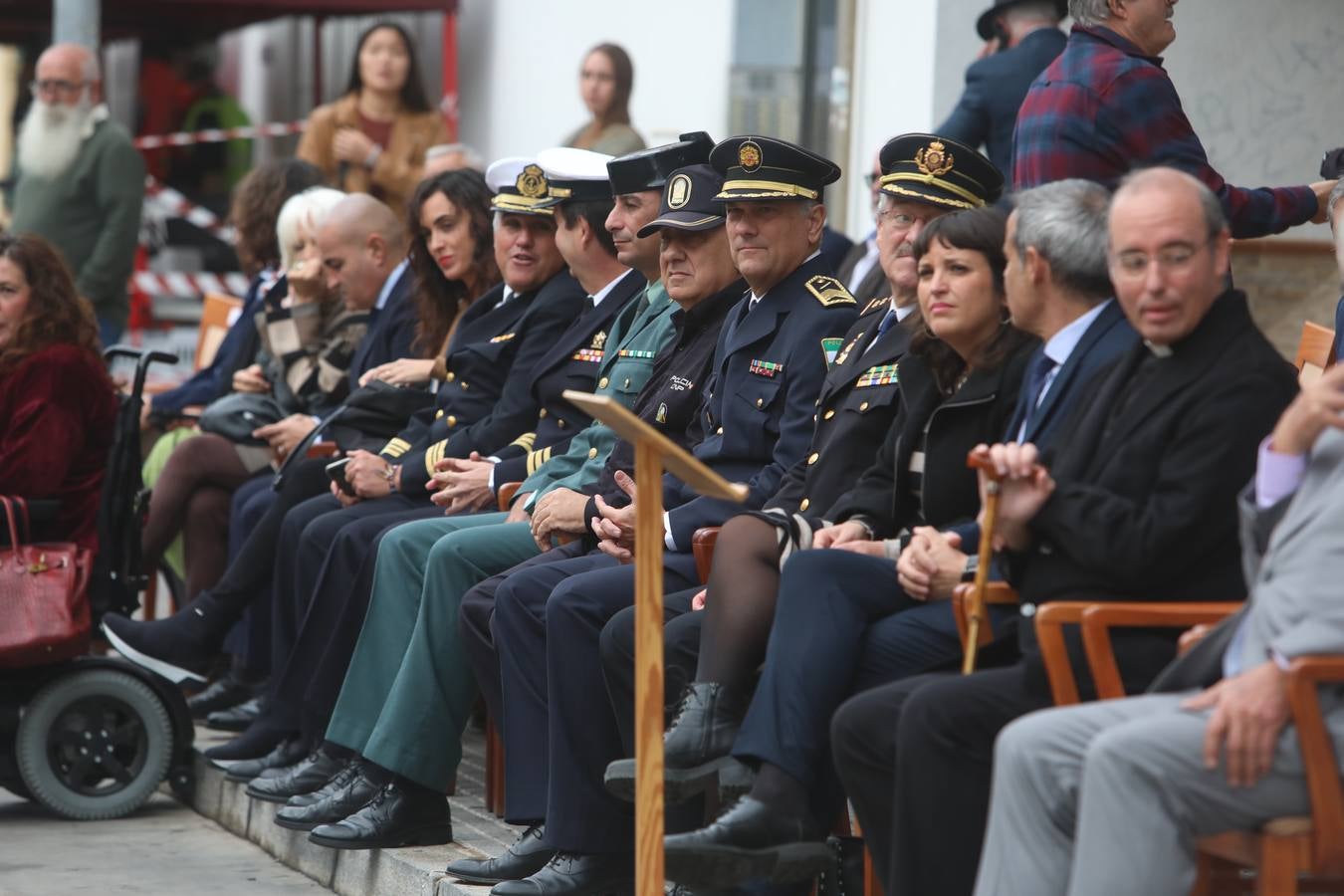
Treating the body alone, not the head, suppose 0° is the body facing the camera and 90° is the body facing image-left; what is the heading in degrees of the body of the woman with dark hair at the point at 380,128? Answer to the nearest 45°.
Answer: approximately 0°

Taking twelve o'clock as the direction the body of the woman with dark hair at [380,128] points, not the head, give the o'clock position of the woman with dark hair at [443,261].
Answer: the woman with dark hair at [443,261] is roughly at 12 o'clock from the woman with dark hair at [380,128].

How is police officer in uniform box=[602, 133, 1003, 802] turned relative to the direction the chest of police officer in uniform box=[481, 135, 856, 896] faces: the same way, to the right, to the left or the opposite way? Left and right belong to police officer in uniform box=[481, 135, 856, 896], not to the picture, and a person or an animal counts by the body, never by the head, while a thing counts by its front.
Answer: the same way

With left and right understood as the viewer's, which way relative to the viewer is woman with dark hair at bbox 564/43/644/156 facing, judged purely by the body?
facing the viewer and to the left of the viewer

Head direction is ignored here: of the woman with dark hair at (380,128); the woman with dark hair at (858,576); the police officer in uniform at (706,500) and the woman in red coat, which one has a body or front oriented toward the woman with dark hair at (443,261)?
the woman with dark hair at (380,128)

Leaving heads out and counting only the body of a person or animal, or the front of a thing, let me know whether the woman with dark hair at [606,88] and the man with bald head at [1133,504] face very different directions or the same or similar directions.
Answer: same or similar directions

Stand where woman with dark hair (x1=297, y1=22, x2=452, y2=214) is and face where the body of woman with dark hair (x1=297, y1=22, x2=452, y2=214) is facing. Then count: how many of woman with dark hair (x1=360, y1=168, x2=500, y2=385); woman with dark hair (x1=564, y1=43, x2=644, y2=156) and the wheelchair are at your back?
0

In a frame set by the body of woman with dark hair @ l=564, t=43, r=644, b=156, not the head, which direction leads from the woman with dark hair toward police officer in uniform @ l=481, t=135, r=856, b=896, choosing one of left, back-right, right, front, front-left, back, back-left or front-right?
front-left
